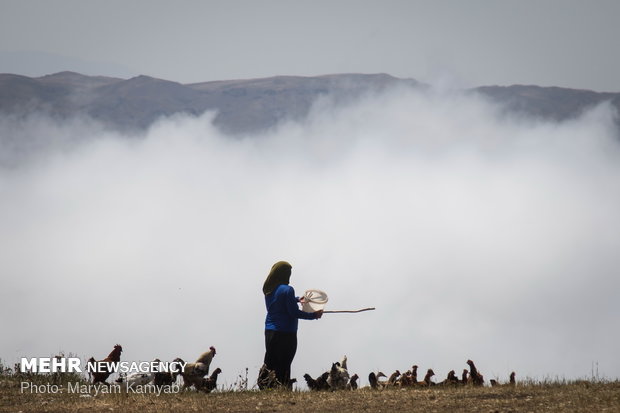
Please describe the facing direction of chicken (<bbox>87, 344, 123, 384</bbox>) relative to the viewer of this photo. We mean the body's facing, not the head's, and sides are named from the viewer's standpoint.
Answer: facing to the right of the viewer

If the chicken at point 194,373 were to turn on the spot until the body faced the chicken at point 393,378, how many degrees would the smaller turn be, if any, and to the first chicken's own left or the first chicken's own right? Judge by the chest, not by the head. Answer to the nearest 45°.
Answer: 0° — it already faces it

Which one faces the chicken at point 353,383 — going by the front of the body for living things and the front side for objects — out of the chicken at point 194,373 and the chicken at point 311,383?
the chicken at point 194,373

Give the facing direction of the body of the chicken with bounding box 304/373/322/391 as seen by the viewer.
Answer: to the viewer's left

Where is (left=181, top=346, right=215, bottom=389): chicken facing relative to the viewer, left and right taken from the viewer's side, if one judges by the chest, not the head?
facing to the right of the viewer

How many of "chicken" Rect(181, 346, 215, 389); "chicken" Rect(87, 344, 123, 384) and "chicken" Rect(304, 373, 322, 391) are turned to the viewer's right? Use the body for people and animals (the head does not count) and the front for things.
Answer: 2

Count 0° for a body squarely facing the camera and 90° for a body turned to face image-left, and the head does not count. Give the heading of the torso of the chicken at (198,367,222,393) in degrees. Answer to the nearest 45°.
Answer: approximately 270°

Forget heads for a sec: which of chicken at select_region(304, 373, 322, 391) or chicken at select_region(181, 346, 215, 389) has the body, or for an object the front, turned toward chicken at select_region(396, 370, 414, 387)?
chicken at select_region(181, 346, 215, 389)

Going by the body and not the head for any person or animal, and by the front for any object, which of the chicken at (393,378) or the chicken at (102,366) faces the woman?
the chicken at (102,366)

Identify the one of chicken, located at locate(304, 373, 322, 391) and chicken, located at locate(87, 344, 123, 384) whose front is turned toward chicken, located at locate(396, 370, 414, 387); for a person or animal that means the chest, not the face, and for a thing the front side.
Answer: chicken, located at locate(87, 344, 123, 384)

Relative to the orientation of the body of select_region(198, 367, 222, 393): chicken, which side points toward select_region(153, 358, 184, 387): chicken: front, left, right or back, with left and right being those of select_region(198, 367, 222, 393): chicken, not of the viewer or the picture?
back

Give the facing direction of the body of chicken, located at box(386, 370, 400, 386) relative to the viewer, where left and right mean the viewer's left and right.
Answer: facing to the right of the viewer
